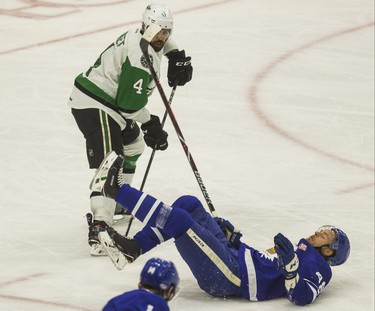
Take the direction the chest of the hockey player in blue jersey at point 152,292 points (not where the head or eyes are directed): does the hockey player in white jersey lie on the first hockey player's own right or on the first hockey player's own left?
on the first hockey player's own left

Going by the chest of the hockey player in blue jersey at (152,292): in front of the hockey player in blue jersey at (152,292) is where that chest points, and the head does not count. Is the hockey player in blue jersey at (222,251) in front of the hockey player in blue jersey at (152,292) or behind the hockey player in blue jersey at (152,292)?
in front

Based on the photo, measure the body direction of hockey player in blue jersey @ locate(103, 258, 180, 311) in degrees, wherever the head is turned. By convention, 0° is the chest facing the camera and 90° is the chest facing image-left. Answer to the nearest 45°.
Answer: approximately 225°

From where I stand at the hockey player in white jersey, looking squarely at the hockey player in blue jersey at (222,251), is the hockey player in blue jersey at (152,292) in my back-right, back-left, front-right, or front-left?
front-right
